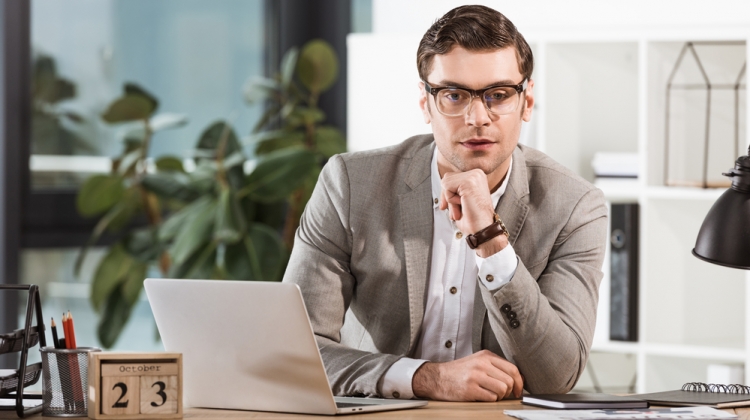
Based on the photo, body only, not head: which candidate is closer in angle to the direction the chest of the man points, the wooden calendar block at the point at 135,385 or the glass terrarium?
the wooden calendar block

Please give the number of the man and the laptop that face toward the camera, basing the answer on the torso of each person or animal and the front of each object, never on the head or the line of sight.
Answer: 1

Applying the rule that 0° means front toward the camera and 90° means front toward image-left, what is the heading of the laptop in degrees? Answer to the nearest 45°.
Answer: approximately 225°

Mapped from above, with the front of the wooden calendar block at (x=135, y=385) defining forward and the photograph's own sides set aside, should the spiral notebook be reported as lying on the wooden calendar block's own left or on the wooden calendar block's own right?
on the wooden calendar block's own left

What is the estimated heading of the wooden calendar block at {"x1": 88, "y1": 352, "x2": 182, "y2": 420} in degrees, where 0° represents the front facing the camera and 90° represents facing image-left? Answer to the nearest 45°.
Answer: approximately 0°

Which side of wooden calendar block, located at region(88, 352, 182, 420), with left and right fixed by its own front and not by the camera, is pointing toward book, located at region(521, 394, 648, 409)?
left

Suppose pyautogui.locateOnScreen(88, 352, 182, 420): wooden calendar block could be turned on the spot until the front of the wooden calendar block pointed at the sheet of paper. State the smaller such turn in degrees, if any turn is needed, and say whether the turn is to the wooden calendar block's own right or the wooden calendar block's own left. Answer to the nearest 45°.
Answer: approximately 90° to the wooden calendar block's own left

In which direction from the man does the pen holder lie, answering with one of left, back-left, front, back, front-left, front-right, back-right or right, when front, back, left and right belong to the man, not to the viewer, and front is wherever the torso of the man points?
front-right

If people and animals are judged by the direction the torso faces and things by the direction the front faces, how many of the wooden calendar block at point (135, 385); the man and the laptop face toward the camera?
2

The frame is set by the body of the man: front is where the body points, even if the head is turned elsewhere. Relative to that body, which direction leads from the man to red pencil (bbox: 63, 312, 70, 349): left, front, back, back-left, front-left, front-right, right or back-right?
front-right
